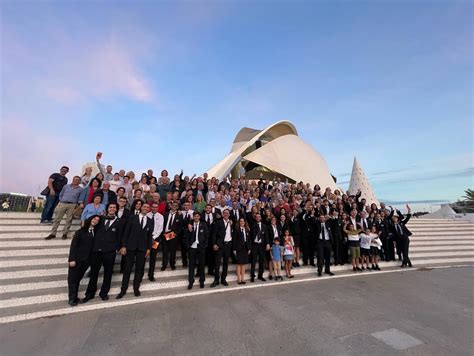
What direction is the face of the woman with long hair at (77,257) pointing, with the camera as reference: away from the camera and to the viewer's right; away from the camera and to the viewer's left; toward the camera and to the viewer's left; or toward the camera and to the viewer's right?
toward the camera and to the viewer's right

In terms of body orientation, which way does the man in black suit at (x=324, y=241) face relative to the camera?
toward the camera

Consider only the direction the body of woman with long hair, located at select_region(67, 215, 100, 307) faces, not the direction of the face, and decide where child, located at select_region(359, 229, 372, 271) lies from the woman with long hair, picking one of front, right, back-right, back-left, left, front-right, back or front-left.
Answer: front-left

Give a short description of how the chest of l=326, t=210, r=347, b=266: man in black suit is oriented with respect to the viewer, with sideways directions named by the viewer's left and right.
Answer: facing the viewer

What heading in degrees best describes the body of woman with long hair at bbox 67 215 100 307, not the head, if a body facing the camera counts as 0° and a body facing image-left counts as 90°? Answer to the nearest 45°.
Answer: approximately 315°

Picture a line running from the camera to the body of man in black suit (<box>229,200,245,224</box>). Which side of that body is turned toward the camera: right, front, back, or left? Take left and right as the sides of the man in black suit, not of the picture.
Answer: front

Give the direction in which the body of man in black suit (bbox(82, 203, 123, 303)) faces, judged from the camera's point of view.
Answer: toward the camera

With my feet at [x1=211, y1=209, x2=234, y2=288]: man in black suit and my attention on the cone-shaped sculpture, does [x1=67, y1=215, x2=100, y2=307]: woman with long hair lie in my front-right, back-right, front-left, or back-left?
back-left

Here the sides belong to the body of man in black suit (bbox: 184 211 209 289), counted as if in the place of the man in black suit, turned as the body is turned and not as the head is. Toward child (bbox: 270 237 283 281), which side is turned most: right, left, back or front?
left

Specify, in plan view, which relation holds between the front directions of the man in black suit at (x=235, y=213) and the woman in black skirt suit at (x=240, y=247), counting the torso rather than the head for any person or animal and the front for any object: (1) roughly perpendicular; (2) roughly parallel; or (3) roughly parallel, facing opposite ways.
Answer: roughly parallel

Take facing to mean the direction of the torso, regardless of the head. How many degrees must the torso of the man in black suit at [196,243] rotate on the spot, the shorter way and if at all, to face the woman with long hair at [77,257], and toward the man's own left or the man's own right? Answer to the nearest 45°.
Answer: approximately 90° to the man's own right

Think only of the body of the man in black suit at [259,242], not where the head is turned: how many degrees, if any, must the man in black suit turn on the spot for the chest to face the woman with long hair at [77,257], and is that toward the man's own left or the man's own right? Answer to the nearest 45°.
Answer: approximately 45° to the man's own right
